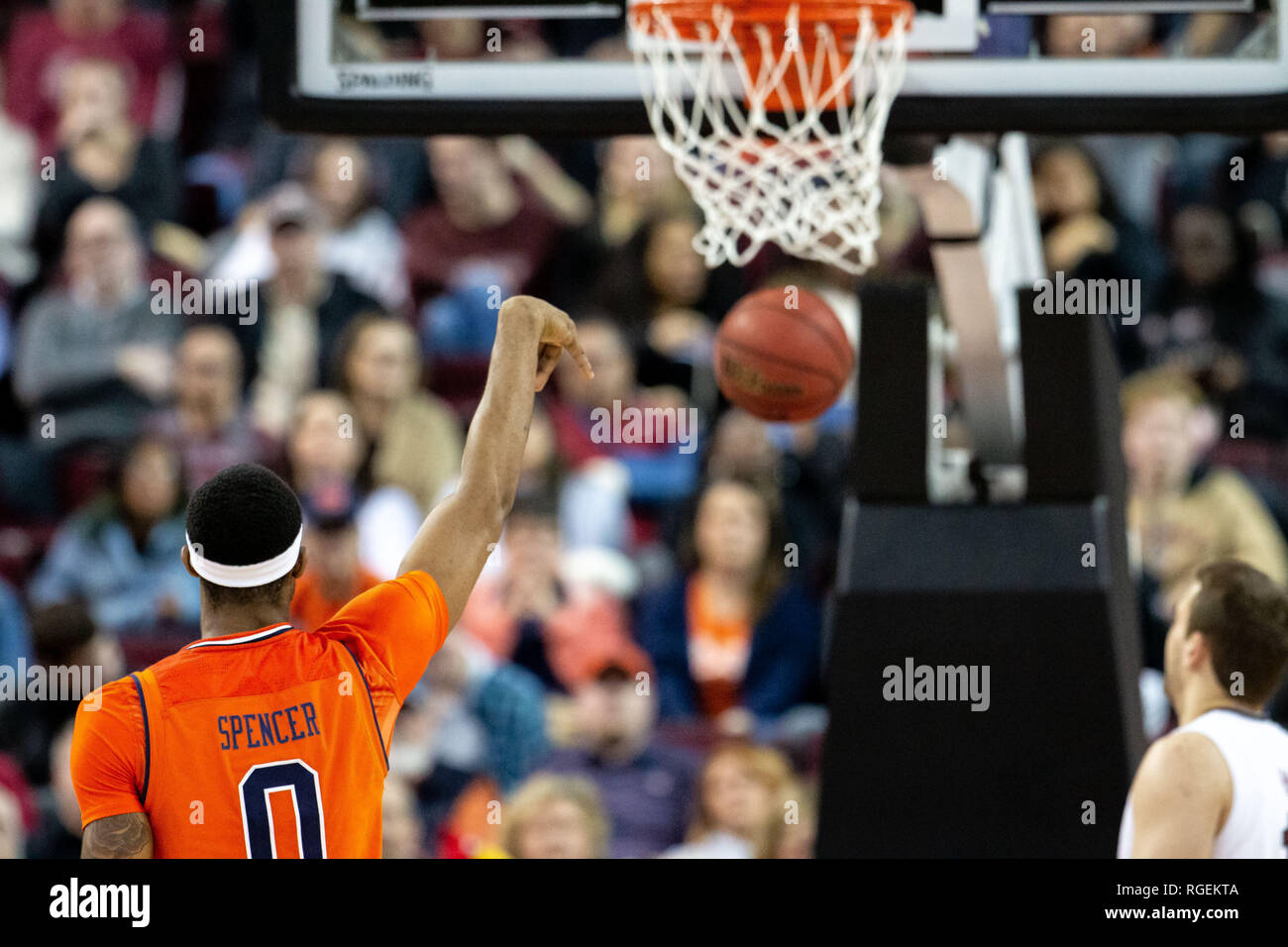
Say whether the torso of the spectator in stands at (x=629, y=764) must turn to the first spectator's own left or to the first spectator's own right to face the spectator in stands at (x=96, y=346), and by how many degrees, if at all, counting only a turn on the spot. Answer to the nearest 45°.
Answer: approximately 135° to the first spectator's own right

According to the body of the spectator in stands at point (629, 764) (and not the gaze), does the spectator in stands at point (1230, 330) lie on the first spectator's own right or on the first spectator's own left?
on the first spectator's own left

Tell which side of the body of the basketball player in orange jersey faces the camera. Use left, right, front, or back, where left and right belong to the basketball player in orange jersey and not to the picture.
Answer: back

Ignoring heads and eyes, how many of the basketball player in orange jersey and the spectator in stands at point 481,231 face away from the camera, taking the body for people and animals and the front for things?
1

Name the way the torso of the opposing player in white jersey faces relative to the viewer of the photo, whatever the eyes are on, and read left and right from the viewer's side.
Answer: facing away from the viewer and to the left of the viewer

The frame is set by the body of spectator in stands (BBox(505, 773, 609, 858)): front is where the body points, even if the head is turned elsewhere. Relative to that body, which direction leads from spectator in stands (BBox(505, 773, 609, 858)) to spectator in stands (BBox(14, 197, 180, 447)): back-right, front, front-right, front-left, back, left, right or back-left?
back-right

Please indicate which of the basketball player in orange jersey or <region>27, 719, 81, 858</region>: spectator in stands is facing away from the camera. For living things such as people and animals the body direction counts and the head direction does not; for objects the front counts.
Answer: the basketball player in orange jersey

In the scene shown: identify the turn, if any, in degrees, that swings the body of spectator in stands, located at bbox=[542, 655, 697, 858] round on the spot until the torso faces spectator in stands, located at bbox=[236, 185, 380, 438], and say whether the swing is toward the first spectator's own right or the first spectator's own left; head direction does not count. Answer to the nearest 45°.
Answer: approximately 135° to the first spectator's own right

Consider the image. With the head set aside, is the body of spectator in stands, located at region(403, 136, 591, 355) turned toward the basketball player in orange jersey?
yes
